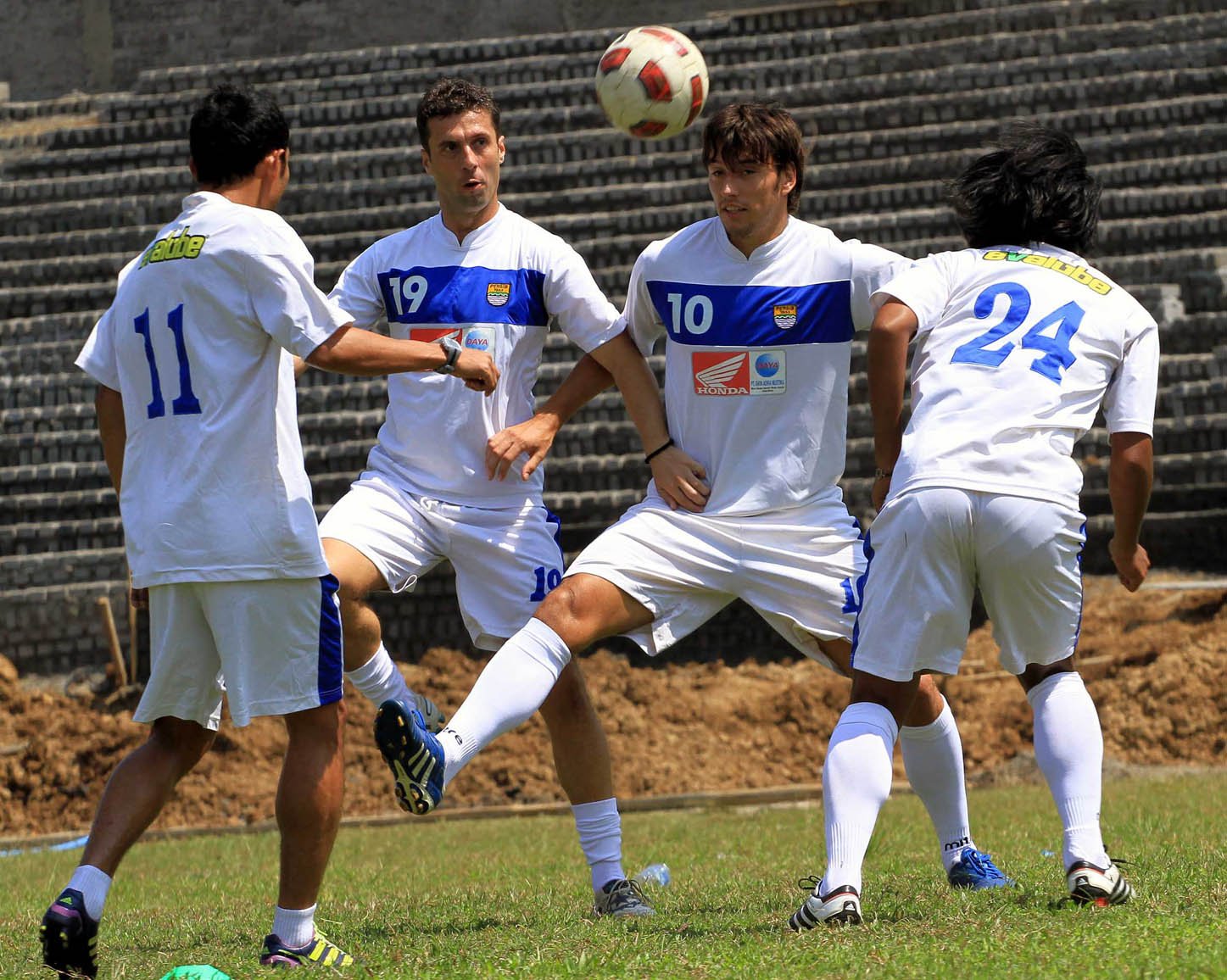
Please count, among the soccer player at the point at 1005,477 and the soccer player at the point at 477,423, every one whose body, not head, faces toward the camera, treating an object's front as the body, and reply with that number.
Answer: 1

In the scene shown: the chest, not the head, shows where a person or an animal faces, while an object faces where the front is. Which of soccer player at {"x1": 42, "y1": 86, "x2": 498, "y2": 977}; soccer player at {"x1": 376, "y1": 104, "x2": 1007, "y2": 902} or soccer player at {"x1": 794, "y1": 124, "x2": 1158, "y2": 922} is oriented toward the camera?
soccer player at {"x1": 376, "y1": 104, "x2": 1007, "y2": 902}

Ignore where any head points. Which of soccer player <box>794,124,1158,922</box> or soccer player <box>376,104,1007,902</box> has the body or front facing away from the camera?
soccer player <box>794,124,1158,922</box>

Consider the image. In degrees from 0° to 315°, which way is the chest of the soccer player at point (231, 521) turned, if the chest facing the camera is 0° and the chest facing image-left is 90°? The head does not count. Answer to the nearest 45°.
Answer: approximately 225°

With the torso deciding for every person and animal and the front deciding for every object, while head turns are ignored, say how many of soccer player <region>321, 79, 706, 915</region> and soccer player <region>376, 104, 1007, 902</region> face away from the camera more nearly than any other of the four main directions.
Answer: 0

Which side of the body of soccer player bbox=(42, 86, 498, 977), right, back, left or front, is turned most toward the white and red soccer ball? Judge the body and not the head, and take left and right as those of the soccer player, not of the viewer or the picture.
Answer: front

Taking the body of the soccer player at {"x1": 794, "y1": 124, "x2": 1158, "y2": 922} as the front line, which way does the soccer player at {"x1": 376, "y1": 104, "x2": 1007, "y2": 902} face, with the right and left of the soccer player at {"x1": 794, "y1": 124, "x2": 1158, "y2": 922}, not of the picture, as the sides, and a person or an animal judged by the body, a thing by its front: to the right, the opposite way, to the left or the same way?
the opposite way

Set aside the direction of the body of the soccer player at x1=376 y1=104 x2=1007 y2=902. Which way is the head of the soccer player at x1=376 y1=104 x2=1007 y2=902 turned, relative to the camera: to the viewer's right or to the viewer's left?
to the viewer's left

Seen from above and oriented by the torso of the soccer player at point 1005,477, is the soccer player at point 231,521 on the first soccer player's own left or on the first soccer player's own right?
on the first soccer player's own left

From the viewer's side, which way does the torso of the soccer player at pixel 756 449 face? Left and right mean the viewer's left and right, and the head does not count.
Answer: facing the viewer

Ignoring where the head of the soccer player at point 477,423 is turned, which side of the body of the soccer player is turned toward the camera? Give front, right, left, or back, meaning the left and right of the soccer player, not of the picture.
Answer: front

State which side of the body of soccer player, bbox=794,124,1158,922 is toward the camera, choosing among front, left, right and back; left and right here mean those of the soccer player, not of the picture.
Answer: back

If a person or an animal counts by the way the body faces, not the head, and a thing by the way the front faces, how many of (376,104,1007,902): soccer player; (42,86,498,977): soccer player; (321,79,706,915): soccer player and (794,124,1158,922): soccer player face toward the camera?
2

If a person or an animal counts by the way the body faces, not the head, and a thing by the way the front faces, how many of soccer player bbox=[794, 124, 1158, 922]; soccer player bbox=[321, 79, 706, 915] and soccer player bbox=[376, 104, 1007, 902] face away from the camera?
1

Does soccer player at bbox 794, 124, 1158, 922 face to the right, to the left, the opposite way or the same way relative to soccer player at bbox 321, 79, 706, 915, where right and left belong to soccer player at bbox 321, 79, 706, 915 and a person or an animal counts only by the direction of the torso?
the opposite way

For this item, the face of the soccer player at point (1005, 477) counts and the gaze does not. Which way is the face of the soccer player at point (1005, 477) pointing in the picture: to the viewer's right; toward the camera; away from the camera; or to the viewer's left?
away from the camera

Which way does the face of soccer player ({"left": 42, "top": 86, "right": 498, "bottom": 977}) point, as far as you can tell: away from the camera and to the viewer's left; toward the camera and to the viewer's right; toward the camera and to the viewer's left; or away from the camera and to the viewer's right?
away from the camera and to the viewer's right
